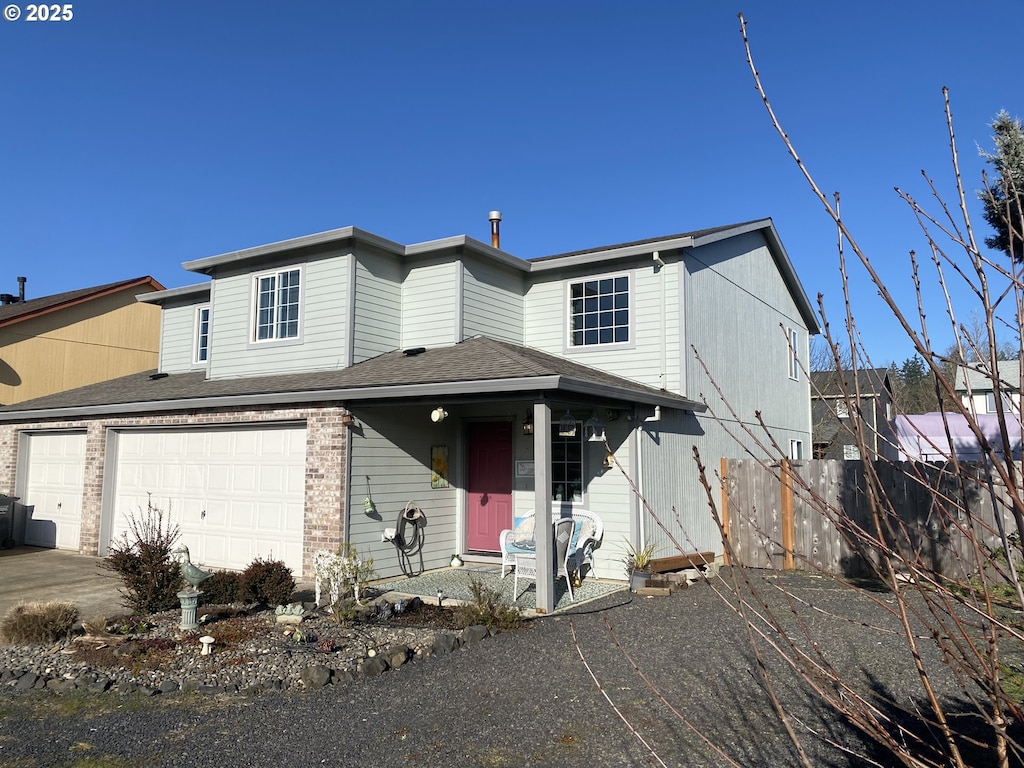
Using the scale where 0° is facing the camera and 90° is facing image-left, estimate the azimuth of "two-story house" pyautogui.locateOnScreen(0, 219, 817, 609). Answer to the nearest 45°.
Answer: approximately 45°

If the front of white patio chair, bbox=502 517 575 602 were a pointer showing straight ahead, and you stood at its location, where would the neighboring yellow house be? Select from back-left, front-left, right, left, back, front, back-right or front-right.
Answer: front-right

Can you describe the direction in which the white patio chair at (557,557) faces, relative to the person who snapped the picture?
facing to the left of the viewer

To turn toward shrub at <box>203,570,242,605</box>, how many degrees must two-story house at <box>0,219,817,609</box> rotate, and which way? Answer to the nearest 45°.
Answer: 0° — it already faces it

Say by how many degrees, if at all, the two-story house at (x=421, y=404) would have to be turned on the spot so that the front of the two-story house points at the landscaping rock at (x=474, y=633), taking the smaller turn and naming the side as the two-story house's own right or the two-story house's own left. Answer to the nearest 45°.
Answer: approximately 45° to the two-story house's own left
